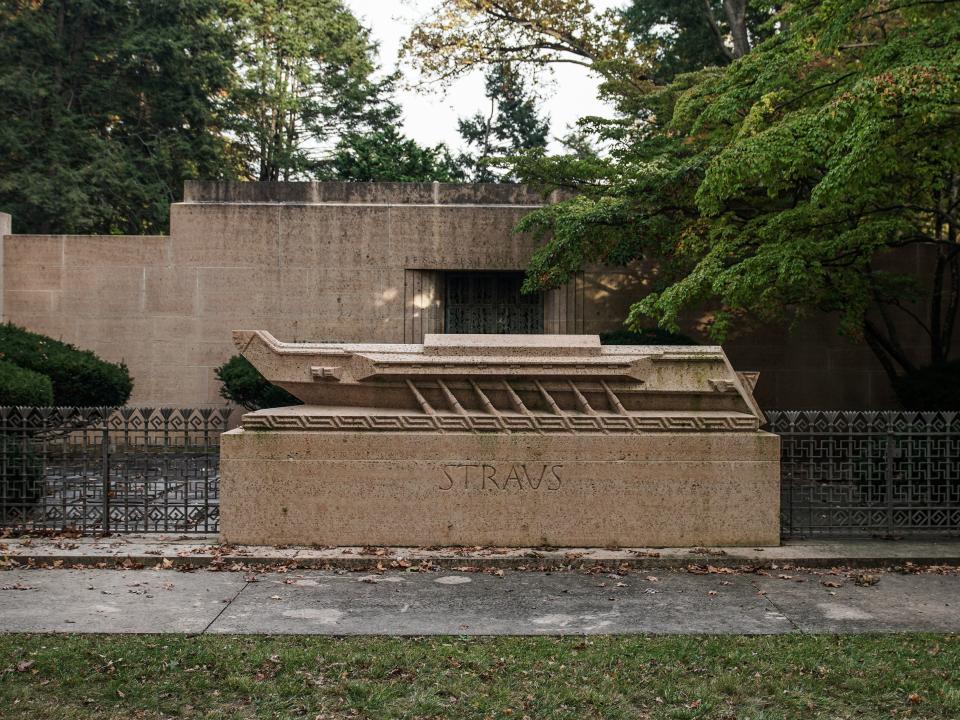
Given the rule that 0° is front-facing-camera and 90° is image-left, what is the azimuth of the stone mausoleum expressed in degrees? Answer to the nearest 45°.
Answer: approximately 0°

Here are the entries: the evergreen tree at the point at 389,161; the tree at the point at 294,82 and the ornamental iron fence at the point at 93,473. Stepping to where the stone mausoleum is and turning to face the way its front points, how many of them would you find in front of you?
1

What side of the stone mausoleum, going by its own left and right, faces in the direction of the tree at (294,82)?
back

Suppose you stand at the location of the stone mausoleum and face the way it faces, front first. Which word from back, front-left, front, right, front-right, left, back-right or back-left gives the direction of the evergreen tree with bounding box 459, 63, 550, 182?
back

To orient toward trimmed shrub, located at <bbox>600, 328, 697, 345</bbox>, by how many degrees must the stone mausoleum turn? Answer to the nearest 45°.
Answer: approximately 90° to its left

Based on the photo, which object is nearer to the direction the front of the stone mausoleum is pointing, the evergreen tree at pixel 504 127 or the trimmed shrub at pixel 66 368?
the trimmed shrub

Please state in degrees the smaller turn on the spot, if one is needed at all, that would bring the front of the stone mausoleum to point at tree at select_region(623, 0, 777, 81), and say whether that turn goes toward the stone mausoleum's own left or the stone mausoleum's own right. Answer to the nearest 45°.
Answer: approximately 135° to the stone mausoleum's own left

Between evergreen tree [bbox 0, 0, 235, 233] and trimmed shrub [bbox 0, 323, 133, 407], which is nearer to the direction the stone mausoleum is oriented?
the trimmed shrub

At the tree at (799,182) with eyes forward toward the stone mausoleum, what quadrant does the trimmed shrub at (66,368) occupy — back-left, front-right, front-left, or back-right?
front-left

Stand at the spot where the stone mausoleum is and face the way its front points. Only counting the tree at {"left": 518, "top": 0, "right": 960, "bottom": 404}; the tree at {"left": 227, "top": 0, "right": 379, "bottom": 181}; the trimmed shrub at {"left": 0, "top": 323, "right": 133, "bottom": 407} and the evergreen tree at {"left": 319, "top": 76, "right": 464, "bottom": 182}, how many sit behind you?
2

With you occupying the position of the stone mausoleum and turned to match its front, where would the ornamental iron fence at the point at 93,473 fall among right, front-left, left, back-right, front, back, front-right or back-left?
front

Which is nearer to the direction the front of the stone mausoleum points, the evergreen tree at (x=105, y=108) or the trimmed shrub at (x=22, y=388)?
the trimmed shrub

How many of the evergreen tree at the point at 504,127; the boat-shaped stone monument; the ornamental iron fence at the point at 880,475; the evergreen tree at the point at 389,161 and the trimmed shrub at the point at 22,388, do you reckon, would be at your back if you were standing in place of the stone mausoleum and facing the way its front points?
2

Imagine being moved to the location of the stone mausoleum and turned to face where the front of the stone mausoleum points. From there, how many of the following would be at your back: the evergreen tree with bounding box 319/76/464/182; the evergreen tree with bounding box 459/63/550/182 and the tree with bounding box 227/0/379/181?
3

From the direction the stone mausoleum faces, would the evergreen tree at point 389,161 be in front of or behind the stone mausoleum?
behind

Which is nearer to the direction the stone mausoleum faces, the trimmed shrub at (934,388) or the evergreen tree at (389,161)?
the trimmed shrub

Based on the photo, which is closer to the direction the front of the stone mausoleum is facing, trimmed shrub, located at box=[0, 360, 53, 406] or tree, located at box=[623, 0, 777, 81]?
the trimmed shrub

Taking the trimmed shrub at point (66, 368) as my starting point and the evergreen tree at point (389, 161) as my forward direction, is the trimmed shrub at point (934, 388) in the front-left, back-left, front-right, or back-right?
front-right
